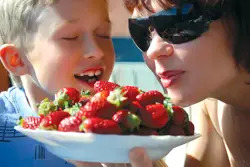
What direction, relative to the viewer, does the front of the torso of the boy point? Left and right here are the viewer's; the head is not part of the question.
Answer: facing the viewer and to the right of the viewer

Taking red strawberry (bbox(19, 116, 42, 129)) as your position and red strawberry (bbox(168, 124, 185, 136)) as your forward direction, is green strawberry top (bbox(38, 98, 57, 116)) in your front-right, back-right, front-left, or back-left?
front-left

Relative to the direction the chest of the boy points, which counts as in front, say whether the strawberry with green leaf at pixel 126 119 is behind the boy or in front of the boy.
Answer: in front

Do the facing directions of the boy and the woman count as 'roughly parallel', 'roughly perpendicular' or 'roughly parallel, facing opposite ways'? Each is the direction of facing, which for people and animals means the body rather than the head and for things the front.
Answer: roughly perpendicular

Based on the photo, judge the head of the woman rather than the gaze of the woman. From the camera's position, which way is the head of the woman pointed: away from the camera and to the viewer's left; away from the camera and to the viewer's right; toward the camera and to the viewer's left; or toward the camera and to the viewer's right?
toward the camera and to the viewer's left

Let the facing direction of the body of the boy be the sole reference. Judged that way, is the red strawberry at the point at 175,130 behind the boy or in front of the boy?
in front

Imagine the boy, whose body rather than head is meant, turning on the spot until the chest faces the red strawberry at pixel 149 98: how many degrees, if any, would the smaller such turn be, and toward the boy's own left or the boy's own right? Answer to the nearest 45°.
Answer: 0° — they already face it

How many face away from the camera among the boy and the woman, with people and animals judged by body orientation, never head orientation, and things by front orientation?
0

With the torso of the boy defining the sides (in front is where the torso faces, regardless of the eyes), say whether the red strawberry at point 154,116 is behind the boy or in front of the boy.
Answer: in front

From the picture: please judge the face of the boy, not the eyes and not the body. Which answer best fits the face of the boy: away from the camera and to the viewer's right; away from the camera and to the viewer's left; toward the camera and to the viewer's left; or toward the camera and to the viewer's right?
toward the camera and to the viewer's right

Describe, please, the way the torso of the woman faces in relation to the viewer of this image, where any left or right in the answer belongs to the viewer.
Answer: facing the viewer and to the left of the viewer

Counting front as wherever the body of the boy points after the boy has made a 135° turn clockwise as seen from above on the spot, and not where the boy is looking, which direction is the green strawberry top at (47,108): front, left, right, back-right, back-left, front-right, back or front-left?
left

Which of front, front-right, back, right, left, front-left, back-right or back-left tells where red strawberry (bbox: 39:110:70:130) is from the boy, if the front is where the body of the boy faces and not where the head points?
front-right
